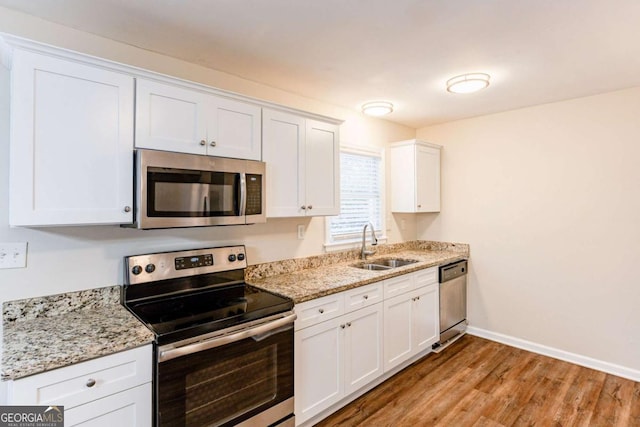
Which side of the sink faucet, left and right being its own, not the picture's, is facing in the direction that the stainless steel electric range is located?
right

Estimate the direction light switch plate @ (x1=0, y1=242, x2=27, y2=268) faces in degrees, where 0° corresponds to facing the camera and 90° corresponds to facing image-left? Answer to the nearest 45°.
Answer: approximately 0°

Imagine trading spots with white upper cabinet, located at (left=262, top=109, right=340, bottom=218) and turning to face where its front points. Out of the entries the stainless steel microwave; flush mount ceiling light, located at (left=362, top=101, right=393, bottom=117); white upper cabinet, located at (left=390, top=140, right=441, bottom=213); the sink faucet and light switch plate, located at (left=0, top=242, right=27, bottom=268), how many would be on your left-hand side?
3

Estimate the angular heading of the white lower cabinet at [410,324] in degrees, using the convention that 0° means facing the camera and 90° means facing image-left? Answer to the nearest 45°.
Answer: approximately 315°

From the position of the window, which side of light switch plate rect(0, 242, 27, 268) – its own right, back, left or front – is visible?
left

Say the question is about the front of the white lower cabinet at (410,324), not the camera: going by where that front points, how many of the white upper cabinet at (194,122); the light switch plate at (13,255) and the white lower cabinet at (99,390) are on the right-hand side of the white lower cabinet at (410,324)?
3
